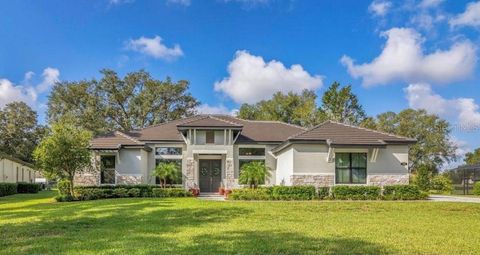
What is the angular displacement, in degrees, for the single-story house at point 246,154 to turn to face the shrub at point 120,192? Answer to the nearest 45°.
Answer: approximately 45° to its right

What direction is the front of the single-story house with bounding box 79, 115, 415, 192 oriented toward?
toward the camera

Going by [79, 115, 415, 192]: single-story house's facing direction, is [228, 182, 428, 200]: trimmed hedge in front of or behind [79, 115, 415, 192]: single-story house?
in front

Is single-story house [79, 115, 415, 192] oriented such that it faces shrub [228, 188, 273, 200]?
yes

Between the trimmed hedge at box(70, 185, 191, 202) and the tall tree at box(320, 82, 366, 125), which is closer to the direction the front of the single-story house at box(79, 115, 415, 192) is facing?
the trimmed hedge
